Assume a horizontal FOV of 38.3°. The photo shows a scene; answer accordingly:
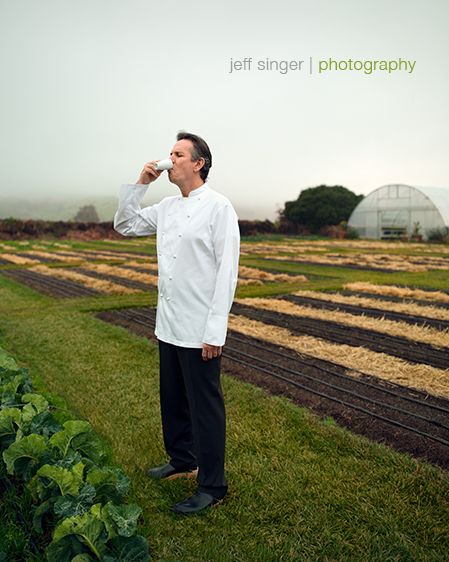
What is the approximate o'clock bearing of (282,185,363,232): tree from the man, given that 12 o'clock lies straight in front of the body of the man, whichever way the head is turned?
The tree is roughly at 5 o'clock from the man.

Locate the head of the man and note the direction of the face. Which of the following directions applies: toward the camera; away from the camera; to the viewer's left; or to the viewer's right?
to the viewer's left

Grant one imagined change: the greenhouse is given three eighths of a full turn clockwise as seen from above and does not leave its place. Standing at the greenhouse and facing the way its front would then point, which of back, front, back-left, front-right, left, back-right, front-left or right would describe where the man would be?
back-left

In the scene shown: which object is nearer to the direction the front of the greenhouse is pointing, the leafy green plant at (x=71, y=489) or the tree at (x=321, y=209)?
the leafy green plant

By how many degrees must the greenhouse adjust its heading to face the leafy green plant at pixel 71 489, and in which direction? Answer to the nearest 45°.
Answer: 0° — it already faces it

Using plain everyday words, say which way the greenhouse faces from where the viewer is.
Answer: facing the viewer

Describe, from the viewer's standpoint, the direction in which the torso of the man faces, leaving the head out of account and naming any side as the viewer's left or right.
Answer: facing the viewer and to the left of the viewer
